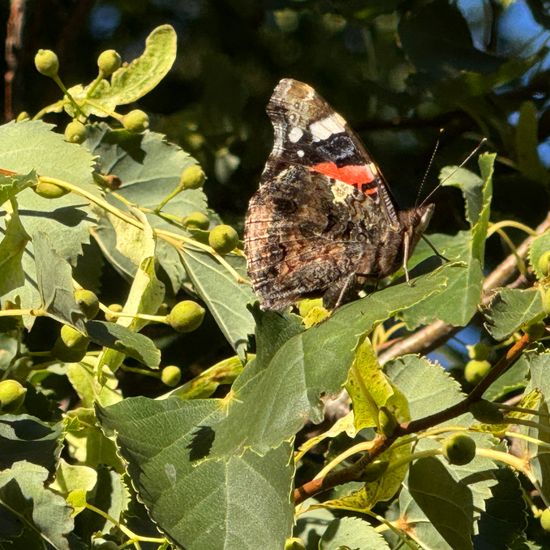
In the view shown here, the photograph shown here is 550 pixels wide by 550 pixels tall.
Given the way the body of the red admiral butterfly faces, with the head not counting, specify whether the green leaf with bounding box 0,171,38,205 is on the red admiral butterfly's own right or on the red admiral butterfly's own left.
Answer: on the red admiral butterfly's own right

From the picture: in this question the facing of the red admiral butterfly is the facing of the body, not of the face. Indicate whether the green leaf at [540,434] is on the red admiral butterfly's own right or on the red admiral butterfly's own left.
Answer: on the red admiral butterfly's own right

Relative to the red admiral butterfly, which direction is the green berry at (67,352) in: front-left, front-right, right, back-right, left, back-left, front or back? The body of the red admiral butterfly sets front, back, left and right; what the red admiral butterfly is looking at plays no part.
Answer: back-right

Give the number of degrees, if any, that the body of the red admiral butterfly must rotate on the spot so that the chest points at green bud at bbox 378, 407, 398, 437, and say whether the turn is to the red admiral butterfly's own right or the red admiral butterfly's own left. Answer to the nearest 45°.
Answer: approximately 90° to the red admiral butterfly's own right

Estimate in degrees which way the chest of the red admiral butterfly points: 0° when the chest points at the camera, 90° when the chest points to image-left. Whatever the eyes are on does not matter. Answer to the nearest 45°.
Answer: approximately 270°
